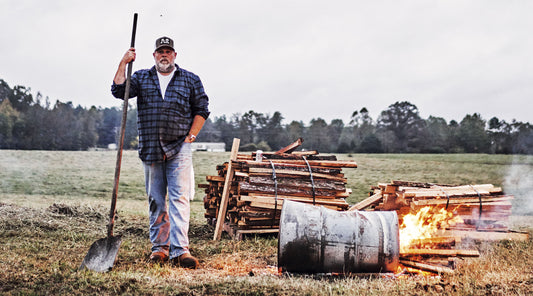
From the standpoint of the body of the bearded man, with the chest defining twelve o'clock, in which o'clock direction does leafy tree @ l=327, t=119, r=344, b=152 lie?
The leafy tree is roughly at 7 o'clock from the bearded man.

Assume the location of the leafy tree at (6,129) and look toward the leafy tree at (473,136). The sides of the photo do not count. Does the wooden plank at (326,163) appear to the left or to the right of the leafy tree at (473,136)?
right

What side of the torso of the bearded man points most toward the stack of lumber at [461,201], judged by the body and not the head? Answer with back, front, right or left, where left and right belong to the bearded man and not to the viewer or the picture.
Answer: left

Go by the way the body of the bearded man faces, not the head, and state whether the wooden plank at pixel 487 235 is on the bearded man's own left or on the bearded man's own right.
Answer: on the bearded man's own left

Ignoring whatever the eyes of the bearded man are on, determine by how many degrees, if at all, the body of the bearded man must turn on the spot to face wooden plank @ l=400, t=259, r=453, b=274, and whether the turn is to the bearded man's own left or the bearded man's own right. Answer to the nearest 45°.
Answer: approximately 90° to the bearded man's own left

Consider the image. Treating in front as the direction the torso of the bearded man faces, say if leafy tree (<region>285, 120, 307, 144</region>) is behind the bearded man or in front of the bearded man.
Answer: behind

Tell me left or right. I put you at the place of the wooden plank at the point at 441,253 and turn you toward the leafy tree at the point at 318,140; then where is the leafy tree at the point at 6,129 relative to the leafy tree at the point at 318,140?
left

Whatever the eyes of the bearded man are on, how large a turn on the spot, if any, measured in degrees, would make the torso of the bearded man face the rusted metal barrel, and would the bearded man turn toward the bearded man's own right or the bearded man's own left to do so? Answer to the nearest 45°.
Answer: approximately 45° to the bearded man's own left

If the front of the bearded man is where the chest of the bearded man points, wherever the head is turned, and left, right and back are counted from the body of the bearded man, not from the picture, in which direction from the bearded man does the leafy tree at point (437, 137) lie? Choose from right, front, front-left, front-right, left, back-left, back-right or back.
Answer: back-left
